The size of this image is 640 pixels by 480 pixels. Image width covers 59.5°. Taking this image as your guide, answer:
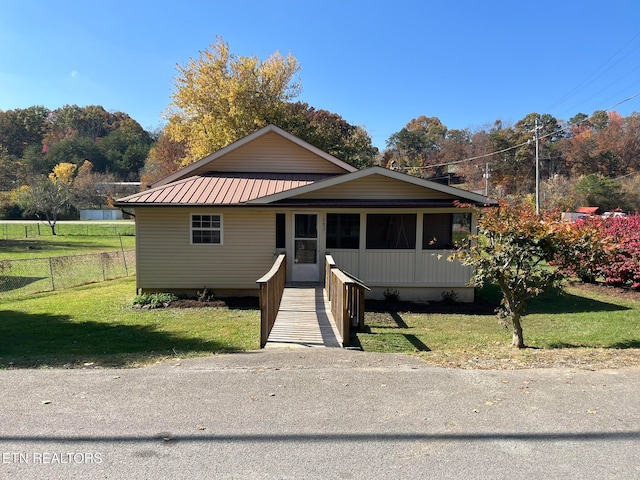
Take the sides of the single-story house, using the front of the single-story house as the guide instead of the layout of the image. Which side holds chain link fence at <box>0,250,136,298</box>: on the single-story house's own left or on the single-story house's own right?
on the single-story house's own right

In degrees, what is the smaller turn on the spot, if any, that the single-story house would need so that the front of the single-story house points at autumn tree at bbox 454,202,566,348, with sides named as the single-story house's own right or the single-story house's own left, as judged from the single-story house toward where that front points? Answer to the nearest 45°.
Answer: approximately 45° to the single-story house's own left

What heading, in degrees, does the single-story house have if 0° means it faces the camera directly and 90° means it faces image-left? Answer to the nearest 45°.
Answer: approximately 0°

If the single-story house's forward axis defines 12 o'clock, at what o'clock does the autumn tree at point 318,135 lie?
The autumn tree is roughly at 6 o'clock from the single-story house.

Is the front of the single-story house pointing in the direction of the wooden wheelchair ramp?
yes

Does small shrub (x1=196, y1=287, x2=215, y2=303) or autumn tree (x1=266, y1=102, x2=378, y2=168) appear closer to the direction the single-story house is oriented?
the small shrub

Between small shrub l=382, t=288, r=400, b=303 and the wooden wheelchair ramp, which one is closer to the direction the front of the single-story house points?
the wooden wheelchair ramp

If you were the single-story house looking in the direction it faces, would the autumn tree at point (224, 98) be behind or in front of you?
behind

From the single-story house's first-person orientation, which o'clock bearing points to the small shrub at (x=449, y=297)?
The small shrub is roughly at 9 o'clock from the single-story house.
